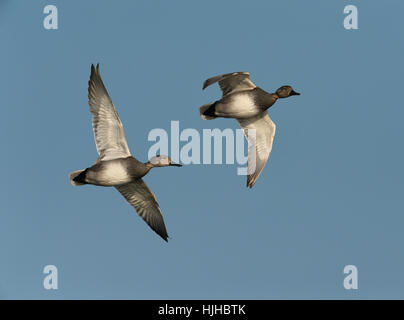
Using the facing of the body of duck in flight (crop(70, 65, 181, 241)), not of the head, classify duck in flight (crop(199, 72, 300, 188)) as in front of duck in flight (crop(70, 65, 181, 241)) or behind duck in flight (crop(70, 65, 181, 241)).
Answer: in front

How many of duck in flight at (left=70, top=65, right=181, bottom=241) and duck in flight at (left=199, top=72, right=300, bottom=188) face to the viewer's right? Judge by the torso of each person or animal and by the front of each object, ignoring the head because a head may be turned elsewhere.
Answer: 2

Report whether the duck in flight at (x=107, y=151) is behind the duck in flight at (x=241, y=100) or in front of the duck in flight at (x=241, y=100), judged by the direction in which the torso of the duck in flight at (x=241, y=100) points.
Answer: behind

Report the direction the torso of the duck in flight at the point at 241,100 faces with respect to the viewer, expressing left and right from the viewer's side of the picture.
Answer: facing to the right of the viewer

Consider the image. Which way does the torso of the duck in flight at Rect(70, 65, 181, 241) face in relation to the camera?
to the viewer's right
